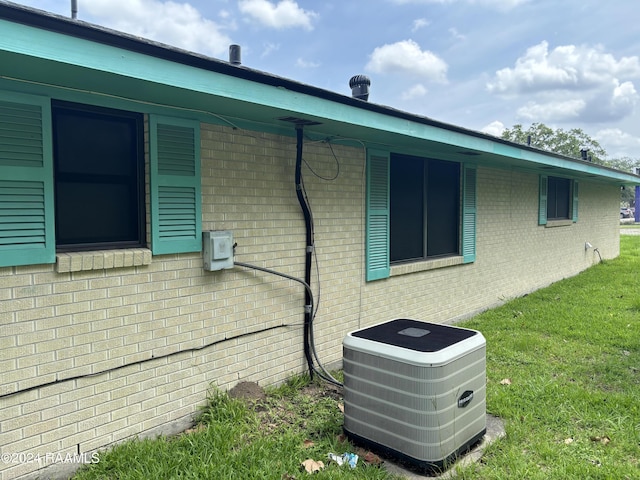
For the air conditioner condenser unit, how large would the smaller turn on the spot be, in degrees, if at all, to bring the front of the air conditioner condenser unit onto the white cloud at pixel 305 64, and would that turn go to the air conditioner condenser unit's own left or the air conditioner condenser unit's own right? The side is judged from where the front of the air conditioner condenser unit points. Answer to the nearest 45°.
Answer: approximately 135° to the air conditioner condenser unit's own left

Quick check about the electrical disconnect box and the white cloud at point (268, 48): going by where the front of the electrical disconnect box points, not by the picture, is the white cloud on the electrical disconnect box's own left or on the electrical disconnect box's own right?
on the electrical disconnect box's own left

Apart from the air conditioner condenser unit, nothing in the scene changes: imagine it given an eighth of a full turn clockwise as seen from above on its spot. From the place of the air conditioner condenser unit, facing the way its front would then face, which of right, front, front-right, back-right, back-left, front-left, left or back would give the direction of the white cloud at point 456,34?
back

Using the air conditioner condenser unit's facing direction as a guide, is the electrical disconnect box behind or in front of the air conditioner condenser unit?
behind

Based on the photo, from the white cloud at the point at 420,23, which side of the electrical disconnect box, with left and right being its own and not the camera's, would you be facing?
left

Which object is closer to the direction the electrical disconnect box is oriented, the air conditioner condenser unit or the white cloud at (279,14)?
the air conditioner condenser unit

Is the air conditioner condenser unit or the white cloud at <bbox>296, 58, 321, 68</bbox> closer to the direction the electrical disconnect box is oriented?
the air conditioner condenser unit

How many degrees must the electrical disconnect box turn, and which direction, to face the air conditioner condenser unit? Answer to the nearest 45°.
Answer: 0° — it already faces it

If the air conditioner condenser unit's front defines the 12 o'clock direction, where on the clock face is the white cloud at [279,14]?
The white cloud is roughly at 7 o'clock from the air conditioner condenser unit.

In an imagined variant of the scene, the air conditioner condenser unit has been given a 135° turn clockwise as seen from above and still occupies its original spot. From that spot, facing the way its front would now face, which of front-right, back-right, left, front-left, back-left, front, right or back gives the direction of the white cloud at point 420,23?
right

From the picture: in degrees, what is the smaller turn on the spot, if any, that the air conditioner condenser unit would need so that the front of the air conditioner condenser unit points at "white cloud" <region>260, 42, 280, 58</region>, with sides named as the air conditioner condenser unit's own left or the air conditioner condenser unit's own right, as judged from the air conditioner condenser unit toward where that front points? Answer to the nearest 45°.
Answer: approximately 180°

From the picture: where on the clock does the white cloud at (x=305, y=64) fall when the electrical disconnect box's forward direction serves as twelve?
The white cloud is roughly at 8 o'clock from the electrical disconnect box.
